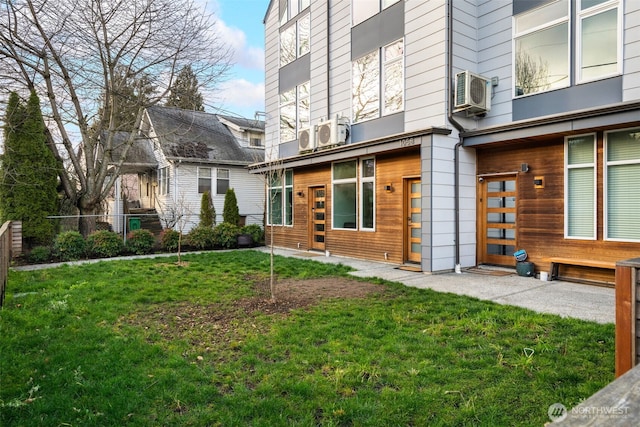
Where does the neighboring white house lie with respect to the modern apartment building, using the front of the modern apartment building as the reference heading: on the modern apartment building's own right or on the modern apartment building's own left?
on the modern apartment building's own right

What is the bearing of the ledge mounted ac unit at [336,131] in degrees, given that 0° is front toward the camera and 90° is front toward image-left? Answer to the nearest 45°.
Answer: approximately 45°

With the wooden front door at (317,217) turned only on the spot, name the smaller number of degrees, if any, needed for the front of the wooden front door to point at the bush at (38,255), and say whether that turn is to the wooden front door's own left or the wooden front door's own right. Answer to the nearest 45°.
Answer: approximately 45° to the wooden front door's own right

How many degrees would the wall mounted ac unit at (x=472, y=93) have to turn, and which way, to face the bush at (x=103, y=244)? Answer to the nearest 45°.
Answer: approximately 135° to its right

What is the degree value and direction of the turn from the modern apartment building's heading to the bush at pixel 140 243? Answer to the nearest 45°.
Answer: approximately 45° to its right

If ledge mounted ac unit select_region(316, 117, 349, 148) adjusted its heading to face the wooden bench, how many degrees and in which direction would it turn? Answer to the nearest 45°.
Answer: approximately 90° to its left
